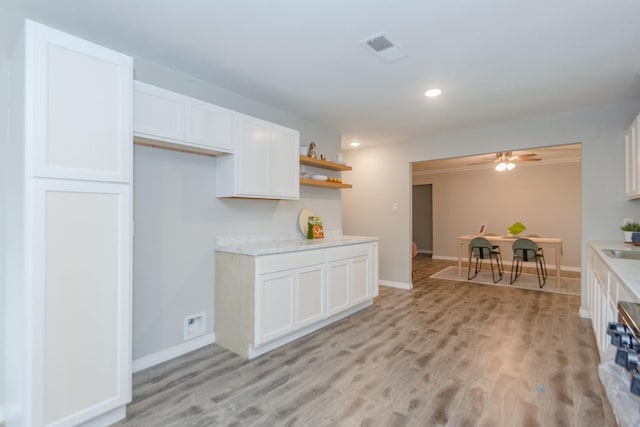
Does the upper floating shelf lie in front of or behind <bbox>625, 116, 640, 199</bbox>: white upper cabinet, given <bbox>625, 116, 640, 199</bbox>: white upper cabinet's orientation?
in front

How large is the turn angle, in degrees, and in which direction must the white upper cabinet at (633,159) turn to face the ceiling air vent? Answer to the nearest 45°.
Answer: approximately 45° to its left

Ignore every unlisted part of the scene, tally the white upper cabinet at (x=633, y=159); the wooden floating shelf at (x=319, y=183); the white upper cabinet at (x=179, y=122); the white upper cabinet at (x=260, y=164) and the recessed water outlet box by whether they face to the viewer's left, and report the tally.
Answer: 1

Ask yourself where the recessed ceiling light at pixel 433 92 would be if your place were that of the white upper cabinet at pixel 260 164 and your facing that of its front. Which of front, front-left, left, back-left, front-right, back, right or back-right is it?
front-left

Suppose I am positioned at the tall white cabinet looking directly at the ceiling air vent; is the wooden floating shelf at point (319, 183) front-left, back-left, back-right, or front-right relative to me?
front-left

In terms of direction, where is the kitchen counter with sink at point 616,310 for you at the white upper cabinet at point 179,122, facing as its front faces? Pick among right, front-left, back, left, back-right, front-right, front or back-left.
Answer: front

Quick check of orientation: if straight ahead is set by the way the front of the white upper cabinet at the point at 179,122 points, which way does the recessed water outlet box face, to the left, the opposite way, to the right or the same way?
the same way

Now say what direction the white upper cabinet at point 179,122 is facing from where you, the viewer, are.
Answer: facing the viewer and to the right of the viewer

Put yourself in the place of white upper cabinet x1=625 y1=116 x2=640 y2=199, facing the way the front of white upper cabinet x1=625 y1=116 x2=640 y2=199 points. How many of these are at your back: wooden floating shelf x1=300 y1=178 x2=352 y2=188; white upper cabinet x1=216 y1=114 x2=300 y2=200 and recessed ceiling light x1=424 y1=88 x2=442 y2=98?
0

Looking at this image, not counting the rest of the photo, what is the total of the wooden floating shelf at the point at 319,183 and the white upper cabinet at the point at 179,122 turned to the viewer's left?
0

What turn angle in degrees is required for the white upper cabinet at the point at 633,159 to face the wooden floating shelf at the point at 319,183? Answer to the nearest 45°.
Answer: approximately 45° to its left

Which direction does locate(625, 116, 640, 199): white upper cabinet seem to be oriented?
to the viewer's left

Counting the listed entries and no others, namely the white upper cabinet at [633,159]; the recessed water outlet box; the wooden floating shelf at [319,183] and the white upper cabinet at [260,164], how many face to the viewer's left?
1

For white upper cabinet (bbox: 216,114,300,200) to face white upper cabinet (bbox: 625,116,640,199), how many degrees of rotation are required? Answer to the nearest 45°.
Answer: approximately 45° to its left

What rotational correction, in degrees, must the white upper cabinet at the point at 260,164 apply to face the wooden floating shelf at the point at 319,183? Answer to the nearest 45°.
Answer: approximately 90° to its left

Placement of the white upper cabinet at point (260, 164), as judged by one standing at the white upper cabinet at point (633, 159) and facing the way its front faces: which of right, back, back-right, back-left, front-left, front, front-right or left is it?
front-left

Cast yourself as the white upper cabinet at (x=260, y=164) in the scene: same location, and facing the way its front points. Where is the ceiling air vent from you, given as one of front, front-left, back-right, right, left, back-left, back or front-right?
front

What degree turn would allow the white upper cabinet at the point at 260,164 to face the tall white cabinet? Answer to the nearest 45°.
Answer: approximately 90° to its right

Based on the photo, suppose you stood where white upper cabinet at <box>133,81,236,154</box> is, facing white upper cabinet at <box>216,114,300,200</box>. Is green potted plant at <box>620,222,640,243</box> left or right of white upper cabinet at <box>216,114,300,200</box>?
right

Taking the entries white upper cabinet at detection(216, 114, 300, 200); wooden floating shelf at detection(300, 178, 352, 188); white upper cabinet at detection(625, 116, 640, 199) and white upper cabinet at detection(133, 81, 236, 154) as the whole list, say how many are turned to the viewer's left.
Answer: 1

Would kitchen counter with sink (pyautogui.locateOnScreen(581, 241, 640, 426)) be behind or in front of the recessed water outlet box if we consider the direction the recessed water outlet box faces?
in front

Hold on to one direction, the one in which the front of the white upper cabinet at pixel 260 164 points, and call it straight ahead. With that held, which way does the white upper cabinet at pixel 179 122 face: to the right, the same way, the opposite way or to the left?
the same way
